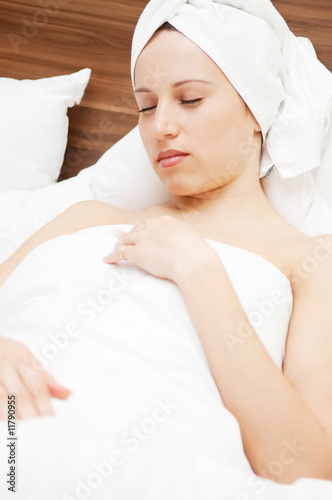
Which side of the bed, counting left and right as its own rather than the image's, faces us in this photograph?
front
